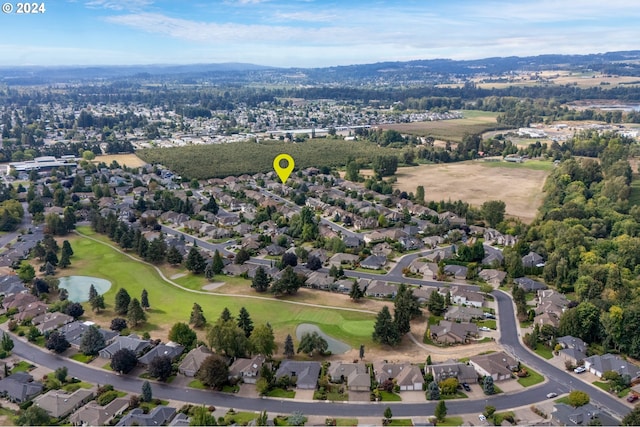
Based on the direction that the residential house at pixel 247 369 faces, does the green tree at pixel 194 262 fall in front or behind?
behind

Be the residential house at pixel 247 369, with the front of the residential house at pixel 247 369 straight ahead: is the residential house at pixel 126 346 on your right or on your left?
on your right

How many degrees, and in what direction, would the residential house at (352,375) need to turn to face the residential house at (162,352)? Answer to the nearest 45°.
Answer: approximately 90° to its right

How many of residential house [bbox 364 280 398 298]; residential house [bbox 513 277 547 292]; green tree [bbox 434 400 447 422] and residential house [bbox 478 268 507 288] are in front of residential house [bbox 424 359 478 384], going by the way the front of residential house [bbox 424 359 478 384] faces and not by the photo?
1

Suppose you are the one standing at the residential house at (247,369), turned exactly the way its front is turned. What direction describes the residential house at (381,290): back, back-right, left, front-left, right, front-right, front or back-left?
back-left

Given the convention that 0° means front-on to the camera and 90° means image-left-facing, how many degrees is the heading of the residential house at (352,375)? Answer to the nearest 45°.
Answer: approximately 0°

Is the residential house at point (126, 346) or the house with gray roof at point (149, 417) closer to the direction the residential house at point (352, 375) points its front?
the house with gray roof

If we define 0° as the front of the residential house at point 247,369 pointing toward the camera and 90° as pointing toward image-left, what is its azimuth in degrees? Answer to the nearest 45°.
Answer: approximately 0°

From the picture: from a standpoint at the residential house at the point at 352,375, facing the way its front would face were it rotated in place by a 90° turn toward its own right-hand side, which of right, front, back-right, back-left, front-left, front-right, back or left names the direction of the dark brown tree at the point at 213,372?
front

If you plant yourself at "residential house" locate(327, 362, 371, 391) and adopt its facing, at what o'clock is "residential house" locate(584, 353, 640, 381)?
"residential house" locate(584, 353, 640, 381) is roughly at 9 o'clock from "residential house" locate(327, 362, 371, 391).

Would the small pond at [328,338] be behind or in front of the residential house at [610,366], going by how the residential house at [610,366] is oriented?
in front

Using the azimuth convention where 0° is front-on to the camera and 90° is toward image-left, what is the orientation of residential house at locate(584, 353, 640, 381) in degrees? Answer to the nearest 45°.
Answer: approximately 45°

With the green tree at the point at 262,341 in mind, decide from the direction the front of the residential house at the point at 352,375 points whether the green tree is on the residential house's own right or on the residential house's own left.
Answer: on the residential house's own right

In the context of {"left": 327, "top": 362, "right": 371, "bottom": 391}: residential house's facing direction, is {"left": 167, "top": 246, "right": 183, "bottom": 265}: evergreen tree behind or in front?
behind
